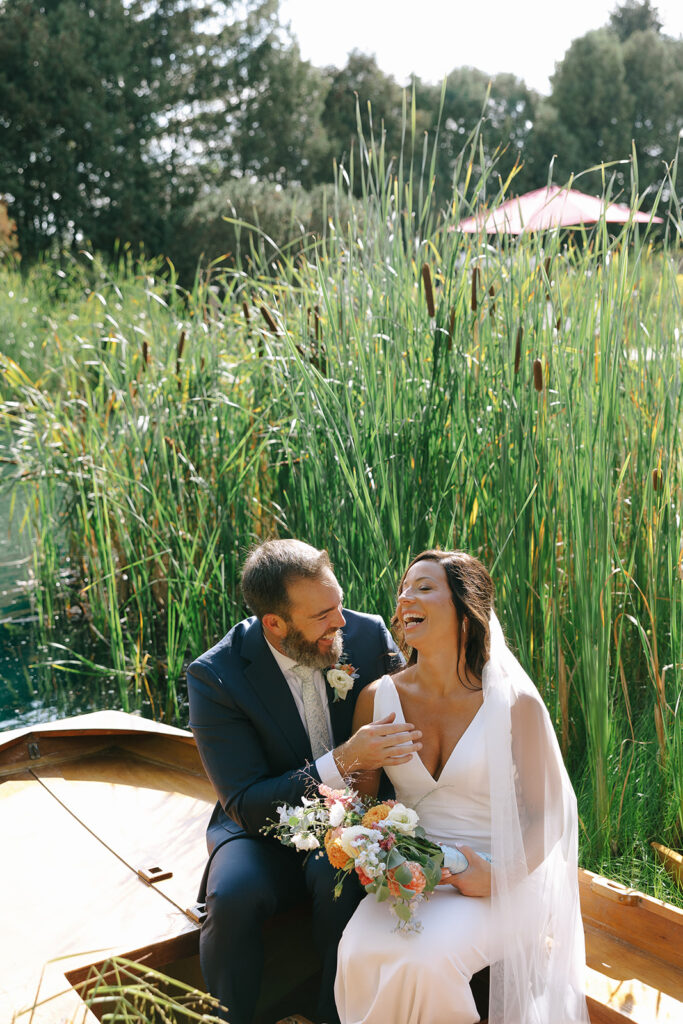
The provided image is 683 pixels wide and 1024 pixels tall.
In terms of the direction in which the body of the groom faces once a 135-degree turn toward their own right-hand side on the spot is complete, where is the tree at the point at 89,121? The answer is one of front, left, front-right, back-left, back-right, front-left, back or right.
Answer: right

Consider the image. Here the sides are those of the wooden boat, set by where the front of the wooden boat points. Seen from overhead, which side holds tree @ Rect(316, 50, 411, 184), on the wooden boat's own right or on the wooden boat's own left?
on the wooden boat's own right

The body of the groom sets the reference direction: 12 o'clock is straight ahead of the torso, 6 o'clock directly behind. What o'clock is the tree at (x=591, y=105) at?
The tree is roughly at 8 o'clock from the groom.

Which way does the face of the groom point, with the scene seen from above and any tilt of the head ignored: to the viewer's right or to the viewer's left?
to the viewer's right

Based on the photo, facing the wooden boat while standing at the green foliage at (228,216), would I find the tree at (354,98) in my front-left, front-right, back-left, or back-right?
back-left

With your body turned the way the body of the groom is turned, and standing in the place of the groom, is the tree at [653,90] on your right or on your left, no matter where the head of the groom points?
on your left

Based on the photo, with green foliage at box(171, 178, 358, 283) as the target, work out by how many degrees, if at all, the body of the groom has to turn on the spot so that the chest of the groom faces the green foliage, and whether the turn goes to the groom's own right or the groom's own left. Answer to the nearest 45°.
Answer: approximately 135° to the groom's own left
